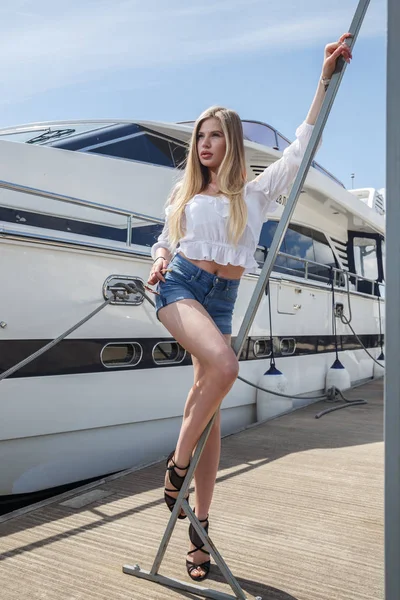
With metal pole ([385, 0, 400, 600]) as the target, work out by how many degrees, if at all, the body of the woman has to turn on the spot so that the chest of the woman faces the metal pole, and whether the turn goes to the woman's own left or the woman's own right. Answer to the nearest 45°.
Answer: approximately 45° to the woman's own left

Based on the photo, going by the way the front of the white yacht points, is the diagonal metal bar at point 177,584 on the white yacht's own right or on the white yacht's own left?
on the white yacht's own left

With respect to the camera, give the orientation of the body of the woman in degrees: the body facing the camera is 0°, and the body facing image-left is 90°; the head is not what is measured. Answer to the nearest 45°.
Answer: approximately 0°

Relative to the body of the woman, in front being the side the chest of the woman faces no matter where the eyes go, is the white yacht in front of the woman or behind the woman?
behind

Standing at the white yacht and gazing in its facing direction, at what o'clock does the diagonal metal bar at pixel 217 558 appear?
The diagonal metal bar is roughly at 10 o'clock from the white yacht.

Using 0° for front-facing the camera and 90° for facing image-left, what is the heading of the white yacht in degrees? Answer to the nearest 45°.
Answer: approximately 45°

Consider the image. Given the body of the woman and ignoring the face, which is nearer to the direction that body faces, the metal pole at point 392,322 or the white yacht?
the metal pole
